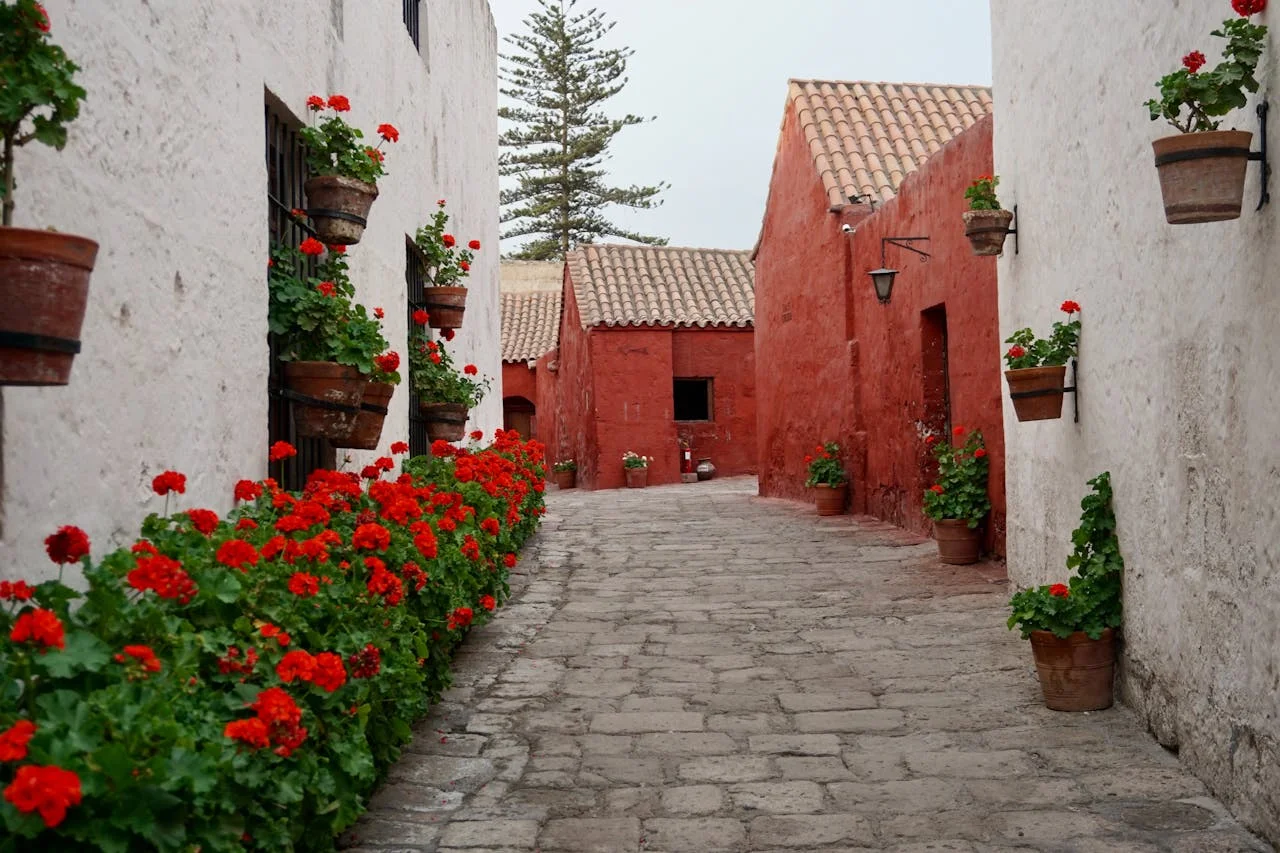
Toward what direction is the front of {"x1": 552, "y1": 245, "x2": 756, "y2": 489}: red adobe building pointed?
toward the camera

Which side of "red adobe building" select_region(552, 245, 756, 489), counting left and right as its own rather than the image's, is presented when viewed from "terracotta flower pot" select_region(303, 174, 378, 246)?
front

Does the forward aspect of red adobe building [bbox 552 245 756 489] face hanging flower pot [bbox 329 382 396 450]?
yes

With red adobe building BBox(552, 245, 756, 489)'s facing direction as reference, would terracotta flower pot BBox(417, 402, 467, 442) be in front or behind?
in front

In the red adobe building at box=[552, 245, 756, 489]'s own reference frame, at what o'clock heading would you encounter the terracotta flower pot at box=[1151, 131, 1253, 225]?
The terracotta flower pot is roughly at 12 o'clock from the red adobe building.

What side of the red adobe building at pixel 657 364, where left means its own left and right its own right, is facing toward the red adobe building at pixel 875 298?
front

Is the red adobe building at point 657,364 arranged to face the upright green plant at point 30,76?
yes

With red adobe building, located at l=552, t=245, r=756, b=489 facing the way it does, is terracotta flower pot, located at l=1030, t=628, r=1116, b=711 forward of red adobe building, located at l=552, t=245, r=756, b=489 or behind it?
forward

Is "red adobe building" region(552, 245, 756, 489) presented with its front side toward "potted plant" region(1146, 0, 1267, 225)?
yes

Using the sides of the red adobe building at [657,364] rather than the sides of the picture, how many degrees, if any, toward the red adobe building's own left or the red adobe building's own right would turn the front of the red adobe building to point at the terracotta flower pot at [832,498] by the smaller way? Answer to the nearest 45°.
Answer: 0° — it already faces it

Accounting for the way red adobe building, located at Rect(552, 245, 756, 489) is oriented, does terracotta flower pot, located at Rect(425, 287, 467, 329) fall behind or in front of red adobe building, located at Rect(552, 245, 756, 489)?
in front

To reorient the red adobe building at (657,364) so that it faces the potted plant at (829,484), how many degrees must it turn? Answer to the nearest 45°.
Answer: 0° — it already faces it

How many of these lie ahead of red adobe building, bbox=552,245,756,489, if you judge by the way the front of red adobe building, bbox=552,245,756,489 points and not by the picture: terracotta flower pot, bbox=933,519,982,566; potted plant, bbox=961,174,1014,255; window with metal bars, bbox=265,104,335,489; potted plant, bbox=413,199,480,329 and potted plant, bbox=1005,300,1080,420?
5
